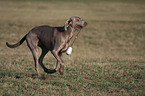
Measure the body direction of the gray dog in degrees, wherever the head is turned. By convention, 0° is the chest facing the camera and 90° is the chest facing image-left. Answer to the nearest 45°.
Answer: approximately 270°
